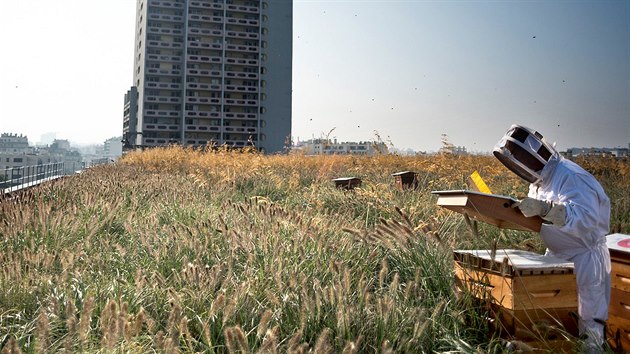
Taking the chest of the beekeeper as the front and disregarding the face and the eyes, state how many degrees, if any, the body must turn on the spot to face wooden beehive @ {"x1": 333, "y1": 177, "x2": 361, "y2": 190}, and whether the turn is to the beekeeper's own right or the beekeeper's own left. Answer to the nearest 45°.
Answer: approximately 45° to the beekeeper's own right

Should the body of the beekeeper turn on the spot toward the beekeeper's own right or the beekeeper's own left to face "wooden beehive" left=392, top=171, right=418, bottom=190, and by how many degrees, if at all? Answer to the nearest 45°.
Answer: approximately 45° to the beekeeper's own right

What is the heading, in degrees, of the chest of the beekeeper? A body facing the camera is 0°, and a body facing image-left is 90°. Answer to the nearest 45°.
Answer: approximately 90°

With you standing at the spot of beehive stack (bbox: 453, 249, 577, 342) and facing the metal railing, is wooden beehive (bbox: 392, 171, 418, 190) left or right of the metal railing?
right
